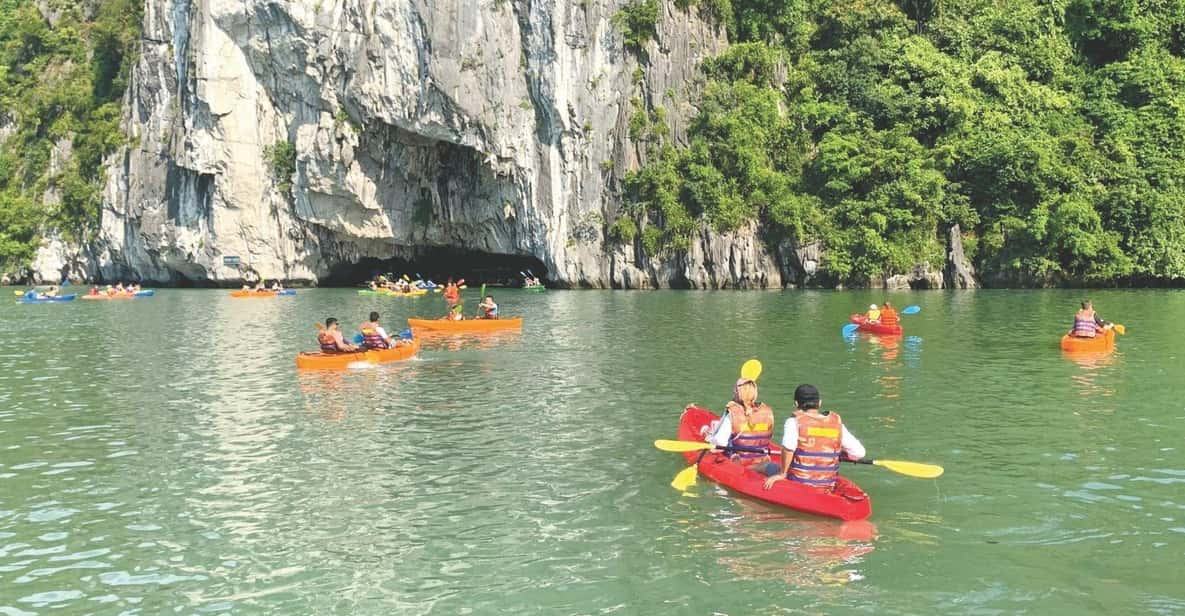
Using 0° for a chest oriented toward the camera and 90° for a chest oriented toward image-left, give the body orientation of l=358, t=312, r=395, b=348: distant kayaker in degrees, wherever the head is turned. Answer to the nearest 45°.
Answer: approximately 225°

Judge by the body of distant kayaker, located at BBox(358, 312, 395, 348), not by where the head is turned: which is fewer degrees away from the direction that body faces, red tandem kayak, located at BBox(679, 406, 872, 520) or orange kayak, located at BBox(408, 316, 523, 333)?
the orange kayak

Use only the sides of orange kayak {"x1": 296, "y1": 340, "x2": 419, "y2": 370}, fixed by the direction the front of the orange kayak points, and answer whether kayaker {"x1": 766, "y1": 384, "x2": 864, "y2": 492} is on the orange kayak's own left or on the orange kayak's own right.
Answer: on the orange kayak's own right

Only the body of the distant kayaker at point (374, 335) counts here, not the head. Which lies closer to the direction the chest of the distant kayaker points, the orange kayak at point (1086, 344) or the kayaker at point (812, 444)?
the orange kayak

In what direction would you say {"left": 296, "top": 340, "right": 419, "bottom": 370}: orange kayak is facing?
to the viewer's right

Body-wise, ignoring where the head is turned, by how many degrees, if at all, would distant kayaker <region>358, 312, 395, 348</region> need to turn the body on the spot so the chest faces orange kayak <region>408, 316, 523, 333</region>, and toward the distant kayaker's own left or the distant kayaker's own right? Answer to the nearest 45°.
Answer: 0° — they already face it

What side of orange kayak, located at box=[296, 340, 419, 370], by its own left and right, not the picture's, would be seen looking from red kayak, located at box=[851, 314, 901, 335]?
front

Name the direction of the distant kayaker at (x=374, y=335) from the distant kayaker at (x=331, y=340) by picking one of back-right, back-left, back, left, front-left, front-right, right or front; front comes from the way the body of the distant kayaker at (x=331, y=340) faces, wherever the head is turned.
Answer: front-left

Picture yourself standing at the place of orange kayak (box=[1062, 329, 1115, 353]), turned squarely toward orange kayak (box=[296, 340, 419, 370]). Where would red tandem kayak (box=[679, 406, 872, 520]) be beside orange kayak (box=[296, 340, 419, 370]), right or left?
left

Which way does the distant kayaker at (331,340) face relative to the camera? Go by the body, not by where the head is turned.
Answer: to the viewer's right

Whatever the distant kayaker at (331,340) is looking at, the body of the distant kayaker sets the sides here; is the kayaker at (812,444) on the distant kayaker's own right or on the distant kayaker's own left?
on the distant kayaker's own right

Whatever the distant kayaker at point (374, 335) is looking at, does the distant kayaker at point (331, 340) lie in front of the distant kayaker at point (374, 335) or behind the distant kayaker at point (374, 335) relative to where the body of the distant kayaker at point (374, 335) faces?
behind
